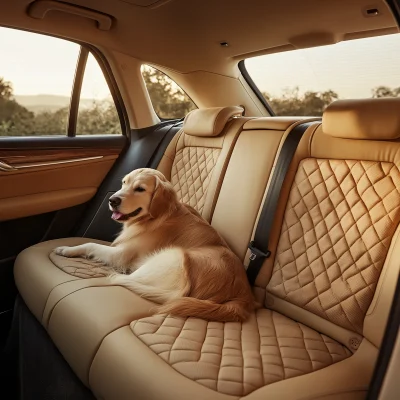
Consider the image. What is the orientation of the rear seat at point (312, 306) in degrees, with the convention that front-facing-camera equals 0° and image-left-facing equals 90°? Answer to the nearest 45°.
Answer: approximately 45°

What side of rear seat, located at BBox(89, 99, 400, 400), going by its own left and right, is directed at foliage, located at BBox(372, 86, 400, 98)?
back
